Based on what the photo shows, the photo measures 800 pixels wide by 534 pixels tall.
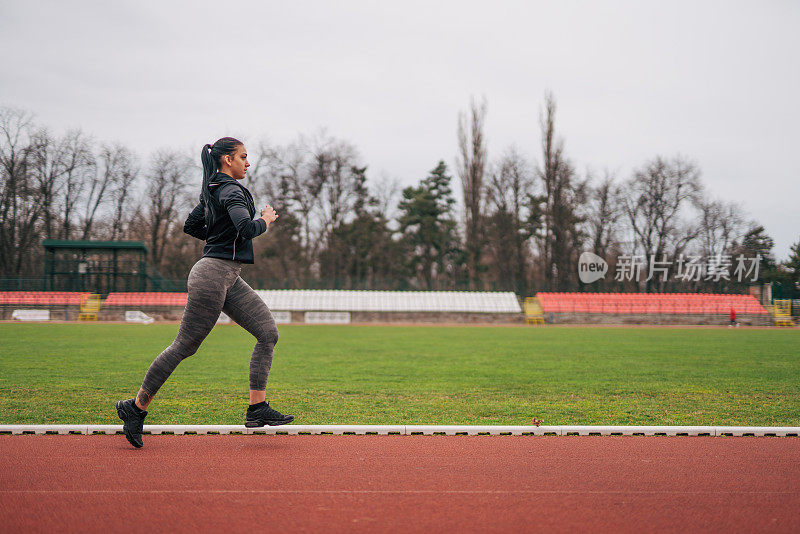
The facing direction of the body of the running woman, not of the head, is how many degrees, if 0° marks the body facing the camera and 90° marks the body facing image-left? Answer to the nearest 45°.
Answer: approximately 270°

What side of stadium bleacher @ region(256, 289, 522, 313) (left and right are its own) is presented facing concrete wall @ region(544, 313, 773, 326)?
left

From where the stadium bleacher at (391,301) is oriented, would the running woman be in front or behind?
in front

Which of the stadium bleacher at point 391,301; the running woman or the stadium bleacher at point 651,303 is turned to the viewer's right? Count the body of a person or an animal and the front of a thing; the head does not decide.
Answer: the running woman

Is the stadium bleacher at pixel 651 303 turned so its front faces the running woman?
yes

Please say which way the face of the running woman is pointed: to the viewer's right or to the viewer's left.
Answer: to the viewer's right

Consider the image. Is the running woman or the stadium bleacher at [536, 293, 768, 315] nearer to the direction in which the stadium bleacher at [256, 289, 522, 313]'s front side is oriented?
the running woman

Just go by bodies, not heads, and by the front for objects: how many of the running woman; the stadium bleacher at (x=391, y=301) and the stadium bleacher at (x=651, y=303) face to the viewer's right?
1

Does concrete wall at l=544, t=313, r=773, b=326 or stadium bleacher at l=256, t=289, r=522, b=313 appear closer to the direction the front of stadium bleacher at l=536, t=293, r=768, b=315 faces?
the concrete wall

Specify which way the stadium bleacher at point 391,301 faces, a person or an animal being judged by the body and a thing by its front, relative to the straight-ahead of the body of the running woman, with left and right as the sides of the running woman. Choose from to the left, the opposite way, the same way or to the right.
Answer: to the right
